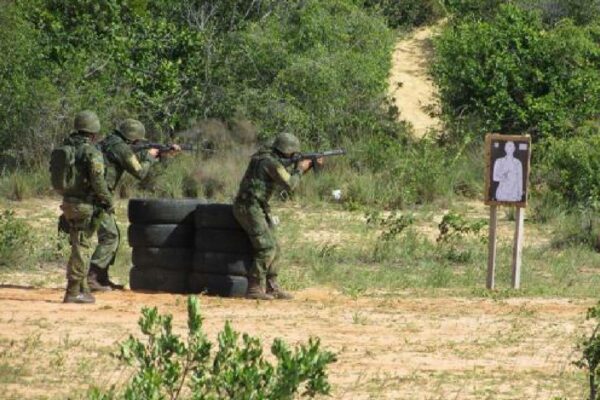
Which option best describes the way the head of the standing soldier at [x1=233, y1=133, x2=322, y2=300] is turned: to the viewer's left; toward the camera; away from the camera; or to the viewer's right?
to the viewer's right

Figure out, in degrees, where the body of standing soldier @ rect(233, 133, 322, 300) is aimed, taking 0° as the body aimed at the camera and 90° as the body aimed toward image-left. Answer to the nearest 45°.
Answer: approximately 270°

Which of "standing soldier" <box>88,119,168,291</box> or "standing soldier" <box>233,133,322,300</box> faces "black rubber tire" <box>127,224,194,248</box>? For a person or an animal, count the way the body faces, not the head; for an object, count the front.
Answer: "standing soldier" <box>88,119,168,291</box>

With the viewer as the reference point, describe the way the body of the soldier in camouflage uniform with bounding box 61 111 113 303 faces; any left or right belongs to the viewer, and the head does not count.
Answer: facing away from the viewer and to the right of the viewer

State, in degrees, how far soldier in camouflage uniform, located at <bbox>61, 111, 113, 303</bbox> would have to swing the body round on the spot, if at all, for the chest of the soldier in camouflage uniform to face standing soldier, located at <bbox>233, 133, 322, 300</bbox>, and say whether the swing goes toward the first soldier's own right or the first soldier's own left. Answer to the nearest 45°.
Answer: approximately 45° to the first soldier's own right

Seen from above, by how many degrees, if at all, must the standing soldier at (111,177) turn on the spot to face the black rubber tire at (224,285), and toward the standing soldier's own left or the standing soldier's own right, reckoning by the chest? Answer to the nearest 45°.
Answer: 0° — they already face it

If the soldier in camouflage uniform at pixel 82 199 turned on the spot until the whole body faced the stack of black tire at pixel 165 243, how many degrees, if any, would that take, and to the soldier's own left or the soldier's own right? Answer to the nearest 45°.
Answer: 0° — they already face it

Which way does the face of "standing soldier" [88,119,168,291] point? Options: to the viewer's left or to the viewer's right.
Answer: to the viewer's right

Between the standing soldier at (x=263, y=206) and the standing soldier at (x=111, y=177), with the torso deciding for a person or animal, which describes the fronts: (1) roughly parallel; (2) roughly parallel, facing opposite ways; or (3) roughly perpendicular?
roughly parallel

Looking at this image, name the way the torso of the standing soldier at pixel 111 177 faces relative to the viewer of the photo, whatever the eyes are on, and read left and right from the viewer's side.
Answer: facing to the right of the viewer

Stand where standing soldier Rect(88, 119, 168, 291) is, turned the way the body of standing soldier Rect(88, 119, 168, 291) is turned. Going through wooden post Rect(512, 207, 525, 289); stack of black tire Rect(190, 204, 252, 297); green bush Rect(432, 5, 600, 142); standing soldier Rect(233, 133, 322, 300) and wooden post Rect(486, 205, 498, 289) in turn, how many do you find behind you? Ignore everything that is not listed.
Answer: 0

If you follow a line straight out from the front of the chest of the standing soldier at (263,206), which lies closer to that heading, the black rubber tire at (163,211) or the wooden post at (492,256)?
the wooden post

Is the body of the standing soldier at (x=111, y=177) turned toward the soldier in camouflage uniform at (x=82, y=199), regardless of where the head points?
no

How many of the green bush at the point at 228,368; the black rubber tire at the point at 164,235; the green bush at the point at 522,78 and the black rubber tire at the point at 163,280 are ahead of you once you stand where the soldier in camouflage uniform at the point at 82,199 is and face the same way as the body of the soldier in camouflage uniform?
3

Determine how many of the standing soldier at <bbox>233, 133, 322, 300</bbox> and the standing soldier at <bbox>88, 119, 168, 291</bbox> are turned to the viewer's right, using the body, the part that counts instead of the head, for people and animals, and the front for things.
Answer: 2

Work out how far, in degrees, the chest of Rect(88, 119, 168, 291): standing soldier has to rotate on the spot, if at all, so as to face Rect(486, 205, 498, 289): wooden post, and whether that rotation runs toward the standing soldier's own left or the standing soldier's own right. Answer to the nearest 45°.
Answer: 0° — they already face it
